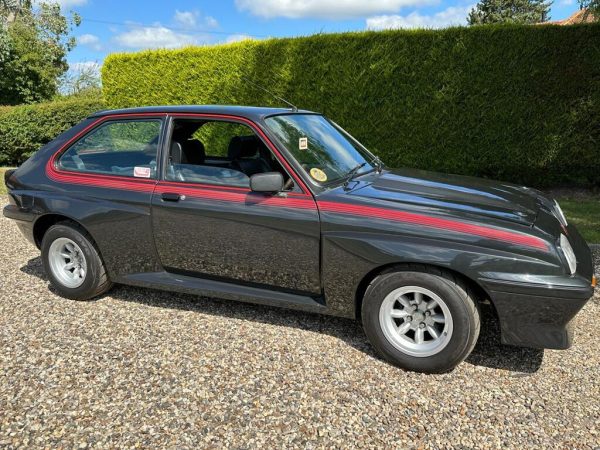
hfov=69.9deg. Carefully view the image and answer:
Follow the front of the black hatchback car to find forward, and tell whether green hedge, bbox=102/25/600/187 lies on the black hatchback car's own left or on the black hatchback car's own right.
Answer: on the black hatchback car's own left

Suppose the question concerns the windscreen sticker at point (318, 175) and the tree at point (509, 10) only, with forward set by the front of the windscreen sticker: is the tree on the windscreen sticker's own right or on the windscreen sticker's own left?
on the windscreen sticker's own left

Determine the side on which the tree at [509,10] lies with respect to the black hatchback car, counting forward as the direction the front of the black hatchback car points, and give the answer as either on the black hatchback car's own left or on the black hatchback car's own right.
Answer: on the black hatchback car's own left

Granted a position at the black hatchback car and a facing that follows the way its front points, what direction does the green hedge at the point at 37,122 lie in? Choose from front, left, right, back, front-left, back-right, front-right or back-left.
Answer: back

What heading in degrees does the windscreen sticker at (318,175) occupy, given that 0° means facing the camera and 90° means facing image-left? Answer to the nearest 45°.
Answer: approximately 315°

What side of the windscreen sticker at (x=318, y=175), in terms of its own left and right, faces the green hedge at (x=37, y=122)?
back

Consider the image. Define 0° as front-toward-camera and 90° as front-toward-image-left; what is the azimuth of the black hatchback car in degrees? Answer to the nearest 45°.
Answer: approximately 315°
